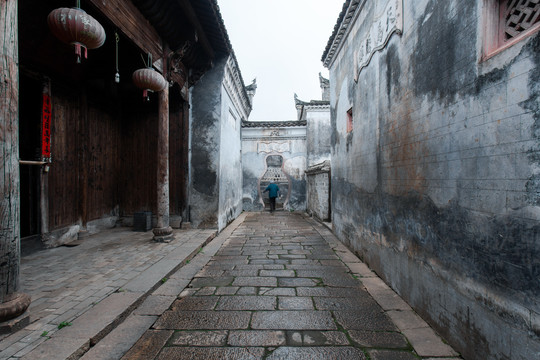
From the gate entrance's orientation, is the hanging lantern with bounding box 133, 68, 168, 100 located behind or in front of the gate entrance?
in front

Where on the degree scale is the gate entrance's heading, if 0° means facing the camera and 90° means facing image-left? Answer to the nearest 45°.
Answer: approximately 0°

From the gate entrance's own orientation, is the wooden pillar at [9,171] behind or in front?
in front

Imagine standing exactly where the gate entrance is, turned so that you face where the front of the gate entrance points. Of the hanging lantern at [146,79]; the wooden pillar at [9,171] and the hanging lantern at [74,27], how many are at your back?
0

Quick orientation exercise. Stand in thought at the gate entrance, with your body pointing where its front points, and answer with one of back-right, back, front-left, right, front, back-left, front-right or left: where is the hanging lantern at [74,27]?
front
